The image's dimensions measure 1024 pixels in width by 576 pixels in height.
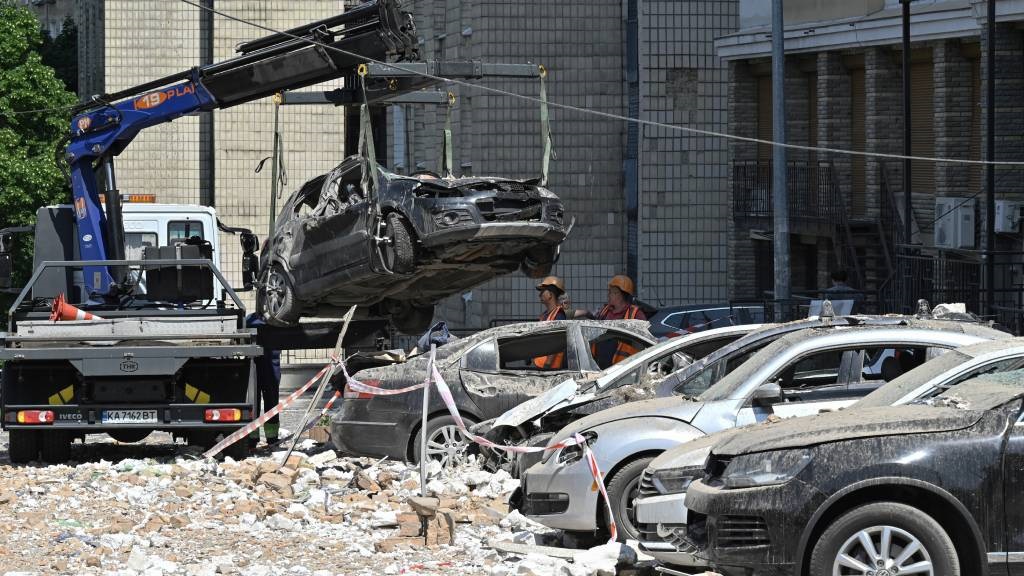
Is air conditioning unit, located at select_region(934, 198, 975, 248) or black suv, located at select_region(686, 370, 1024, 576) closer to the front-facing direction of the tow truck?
the air conditioning unit

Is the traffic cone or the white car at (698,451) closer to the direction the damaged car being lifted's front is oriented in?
the white car

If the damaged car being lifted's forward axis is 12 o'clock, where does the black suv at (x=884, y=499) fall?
The black suv is roughly at 1 o'clock from the damaged car being lifted.

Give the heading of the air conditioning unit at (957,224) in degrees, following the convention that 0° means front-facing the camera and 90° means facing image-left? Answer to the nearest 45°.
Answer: approximately 45°

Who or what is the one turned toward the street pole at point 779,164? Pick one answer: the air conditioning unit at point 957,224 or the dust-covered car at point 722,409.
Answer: the air conditioning unit

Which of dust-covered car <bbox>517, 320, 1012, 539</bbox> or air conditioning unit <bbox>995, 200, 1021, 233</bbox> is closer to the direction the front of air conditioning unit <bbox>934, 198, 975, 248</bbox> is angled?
the dust-covered car

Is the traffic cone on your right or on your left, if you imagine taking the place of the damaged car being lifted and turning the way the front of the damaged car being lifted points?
on your right

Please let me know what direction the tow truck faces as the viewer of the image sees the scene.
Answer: facing away from the viewer
